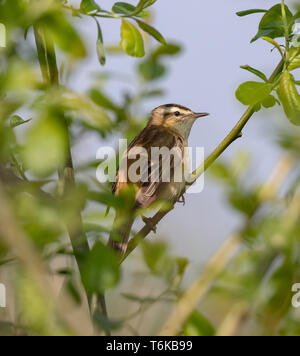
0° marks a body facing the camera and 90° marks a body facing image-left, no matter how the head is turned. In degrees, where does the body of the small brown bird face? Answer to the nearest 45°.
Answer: approximately 270°

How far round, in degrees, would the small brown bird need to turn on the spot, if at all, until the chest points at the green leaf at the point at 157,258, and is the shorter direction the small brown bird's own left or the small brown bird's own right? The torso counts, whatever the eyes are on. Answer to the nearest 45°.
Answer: approximately 90° to the small brown bird's own right
